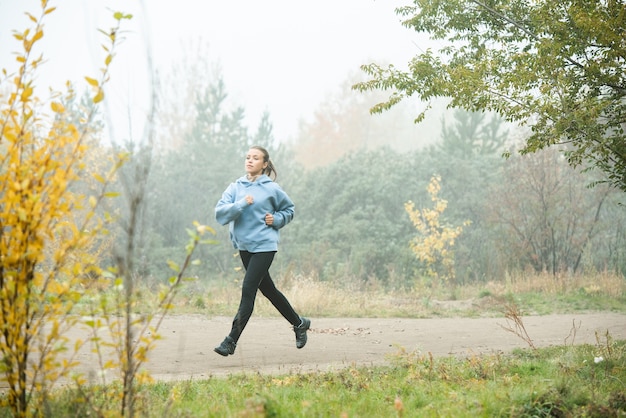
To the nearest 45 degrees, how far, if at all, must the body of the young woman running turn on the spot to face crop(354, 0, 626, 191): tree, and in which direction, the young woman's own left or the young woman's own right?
approximately 135° to the young woman's own left

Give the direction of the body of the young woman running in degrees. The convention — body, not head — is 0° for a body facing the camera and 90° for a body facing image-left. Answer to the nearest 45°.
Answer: approximately 45°

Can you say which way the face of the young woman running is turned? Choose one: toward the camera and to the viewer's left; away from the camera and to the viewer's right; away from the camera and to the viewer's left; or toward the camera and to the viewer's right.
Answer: toward the camera and to the viewer's left
